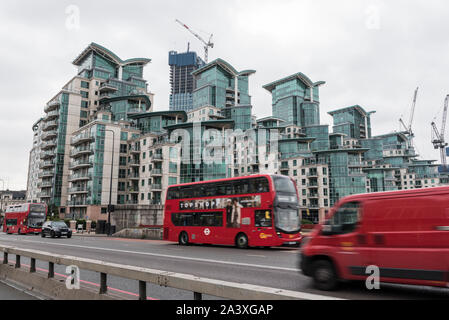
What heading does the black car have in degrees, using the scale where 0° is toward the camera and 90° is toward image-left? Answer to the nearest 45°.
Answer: approximately 315°

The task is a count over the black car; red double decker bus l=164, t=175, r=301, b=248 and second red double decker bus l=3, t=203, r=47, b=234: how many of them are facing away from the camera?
0

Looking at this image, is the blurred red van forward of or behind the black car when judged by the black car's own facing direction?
forward

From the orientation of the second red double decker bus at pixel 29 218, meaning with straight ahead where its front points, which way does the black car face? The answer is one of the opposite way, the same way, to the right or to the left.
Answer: the same way

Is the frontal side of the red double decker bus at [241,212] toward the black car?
no

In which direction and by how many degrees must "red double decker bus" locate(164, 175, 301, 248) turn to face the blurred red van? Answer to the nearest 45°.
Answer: approximately 45° to its right

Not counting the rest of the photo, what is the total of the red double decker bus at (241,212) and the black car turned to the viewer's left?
0

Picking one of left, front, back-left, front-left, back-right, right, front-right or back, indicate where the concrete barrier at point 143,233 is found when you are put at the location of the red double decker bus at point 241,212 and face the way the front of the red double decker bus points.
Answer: back

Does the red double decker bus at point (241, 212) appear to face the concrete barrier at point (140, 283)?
no

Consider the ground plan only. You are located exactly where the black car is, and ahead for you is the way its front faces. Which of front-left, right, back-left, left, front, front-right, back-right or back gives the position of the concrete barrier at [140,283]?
front-right

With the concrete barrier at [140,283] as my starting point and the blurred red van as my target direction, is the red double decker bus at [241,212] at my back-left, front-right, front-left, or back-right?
front-left

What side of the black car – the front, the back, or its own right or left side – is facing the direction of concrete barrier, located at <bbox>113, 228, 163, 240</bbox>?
front

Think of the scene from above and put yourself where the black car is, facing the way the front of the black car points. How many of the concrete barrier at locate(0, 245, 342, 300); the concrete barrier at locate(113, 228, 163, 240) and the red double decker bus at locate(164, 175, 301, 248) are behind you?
0

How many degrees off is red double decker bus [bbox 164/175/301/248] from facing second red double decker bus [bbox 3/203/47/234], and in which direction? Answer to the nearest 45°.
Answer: approximately 180°

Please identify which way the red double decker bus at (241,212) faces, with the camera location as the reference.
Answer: facing the viewer and to the right of the viewer

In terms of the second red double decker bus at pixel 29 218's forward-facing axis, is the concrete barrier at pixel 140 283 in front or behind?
in front
